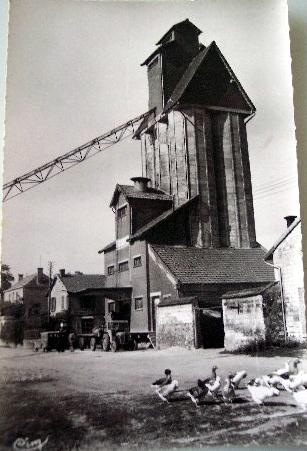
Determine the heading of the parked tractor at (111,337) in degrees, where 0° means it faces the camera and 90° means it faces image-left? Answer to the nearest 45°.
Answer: approximately 315°

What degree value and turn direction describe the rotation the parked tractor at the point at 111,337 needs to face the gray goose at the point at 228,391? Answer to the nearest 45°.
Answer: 0° — it already faces it
